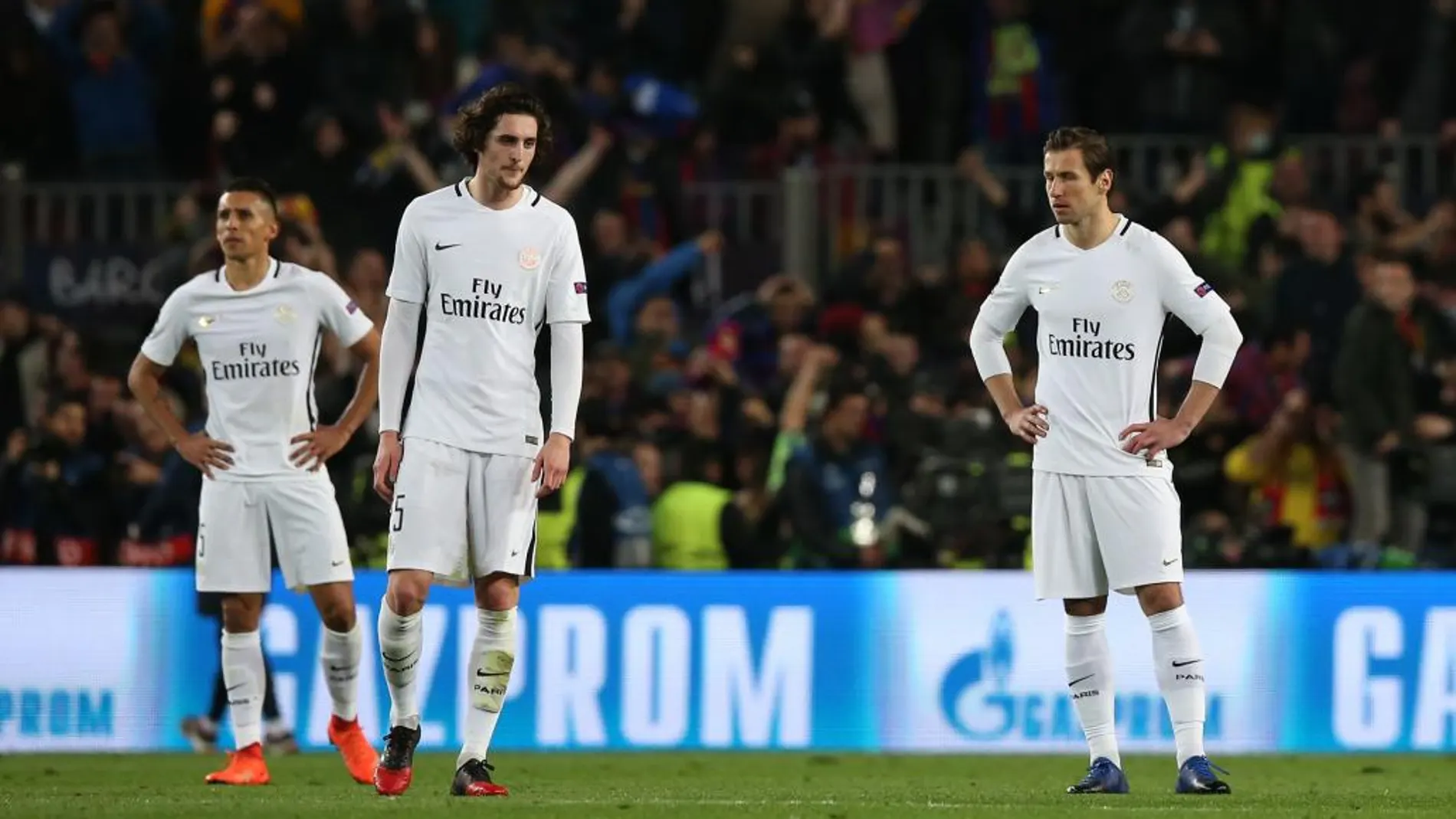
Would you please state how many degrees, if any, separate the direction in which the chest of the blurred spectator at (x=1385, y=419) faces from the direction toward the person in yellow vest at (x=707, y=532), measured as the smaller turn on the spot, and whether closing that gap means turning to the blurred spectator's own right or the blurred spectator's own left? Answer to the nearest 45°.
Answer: approximately 90° to the blurred spectator's own right

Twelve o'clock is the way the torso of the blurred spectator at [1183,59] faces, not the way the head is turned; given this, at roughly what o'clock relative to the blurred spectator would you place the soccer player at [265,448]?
The soccer player is roughly at 1 o'clock from the blurred spectator.

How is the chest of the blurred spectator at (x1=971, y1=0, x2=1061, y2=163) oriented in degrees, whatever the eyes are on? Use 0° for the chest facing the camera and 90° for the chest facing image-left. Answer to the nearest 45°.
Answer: approximately 0°
